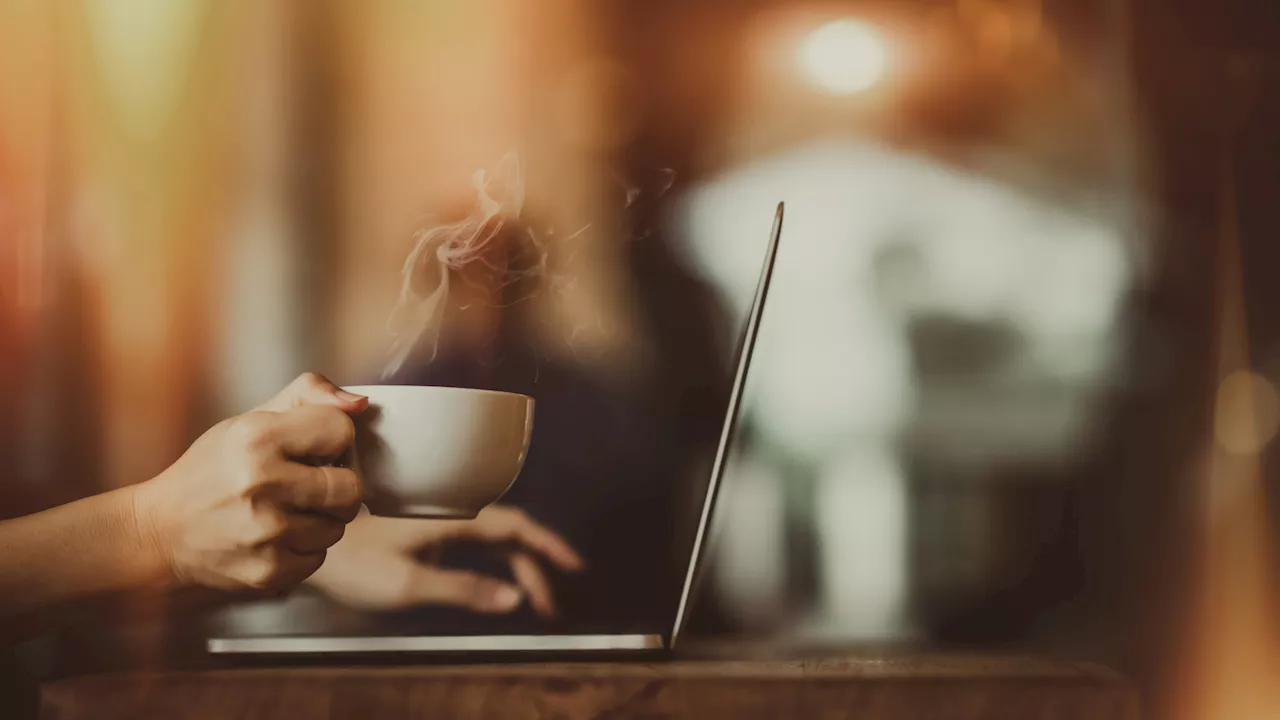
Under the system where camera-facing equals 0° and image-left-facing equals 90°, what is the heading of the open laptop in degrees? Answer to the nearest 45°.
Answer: approximately 90°
